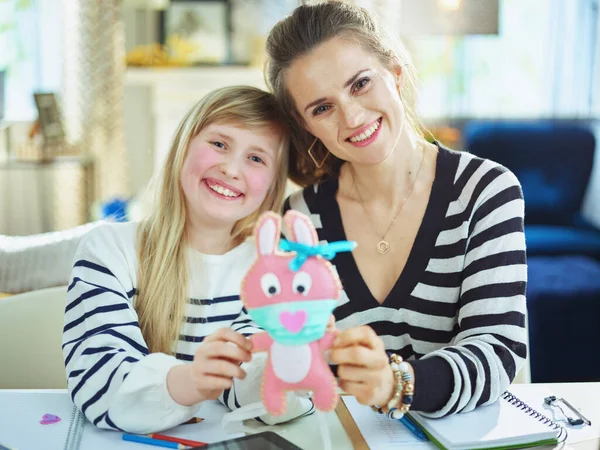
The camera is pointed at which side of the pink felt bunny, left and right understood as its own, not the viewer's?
front

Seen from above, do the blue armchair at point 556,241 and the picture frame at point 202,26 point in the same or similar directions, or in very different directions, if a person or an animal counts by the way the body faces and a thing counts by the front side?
same or similar directions

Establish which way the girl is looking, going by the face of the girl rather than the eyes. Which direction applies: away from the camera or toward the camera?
toward the camera

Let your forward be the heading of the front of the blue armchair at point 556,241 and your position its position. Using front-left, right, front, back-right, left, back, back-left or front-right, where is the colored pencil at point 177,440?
front

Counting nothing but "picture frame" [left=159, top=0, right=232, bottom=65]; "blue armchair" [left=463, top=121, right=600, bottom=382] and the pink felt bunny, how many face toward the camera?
3

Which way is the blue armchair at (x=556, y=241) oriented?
toward the camera

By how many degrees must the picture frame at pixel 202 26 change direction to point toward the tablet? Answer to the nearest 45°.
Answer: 0° — it already faces it

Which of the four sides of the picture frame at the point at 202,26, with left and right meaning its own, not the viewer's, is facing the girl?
front

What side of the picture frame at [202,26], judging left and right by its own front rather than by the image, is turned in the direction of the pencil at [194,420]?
front

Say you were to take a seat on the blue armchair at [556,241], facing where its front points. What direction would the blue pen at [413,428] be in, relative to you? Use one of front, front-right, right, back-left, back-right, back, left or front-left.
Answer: front

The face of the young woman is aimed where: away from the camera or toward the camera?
toward the camera

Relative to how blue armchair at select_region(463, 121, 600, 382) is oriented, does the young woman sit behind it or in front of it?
in front

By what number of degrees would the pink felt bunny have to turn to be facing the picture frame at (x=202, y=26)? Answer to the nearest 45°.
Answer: approximately 180°
